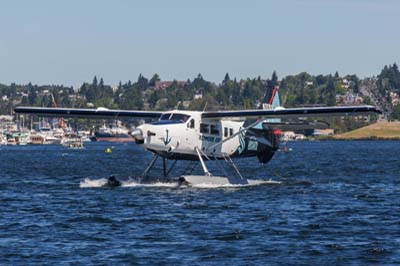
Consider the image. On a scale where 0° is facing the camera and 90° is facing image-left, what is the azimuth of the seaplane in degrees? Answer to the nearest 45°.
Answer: approximately 45°
